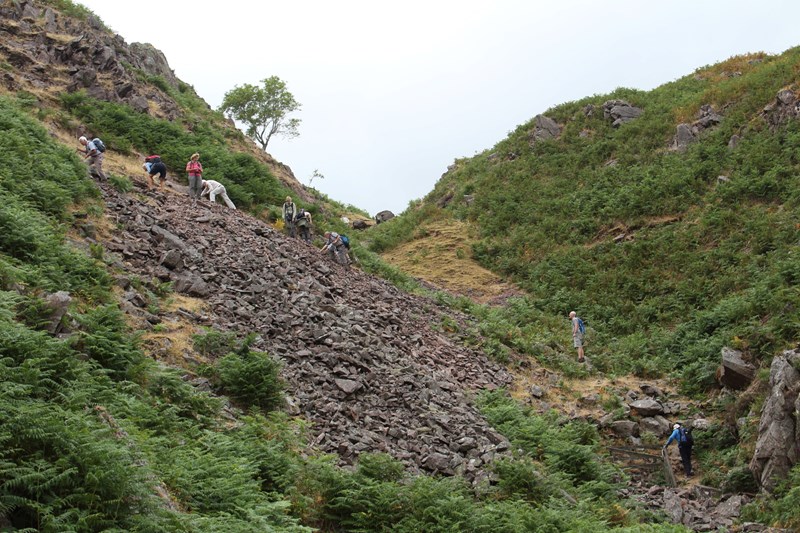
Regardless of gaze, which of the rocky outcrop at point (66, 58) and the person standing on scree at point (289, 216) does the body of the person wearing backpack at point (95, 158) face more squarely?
the rocky outcrop

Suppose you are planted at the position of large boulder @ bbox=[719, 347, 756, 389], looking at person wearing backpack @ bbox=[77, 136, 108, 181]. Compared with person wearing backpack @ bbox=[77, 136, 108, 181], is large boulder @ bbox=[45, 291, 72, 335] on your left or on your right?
left

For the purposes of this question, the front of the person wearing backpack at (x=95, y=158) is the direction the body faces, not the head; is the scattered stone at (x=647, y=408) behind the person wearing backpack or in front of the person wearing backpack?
behind

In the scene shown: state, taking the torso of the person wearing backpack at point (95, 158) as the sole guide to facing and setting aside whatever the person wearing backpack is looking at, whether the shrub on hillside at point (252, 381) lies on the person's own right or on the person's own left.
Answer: on the person's own left

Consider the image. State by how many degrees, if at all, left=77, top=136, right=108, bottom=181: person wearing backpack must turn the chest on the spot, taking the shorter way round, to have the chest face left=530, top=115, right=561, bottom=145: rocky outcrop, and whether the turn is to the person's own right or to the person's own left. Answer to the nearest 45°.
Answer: approximately 135° to the person's own right

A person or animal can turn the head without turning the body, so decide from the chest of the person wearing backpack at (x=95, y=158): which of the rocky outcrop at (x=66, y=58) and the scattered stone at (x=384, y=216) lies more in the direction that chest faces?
the rocky outcrop

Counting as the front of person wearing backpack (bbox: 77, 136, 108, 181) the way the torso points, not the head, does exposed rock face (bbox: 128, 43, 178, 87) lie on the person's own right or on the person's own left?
on the person's own right

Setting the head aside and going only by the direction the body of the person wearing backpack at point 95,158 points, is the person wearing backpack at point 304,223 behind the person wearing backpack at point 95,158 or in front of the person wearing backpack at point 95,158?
behind

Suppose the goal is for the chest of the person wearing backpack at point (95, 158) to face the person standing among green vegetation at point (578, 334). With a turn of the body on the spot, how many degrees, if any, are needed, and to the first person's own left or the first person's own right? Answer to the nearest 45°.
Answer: approximately 180°

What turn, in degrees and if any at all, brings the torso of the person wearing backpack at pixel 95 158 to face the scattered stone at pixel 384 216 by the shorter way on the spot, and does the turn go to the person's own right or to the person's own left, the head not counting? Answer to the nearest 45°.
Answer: approximately 135° to the person's own right

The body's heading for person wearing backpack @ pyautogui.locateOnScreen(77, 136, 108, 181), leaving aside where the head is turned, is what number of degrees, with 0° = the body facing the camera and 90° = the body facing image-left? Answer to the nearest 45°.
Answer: approximately 90°
